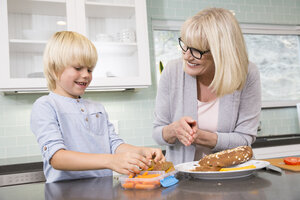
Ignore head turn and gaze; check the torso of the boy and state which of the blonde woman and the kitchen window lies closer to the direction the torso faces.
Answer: the blonde woman

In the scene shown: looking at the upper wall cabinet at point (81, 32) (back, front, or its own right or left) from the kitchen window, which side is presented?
left

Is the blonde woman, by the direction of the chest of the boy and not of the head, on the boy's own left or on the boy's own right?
on the boy's own left

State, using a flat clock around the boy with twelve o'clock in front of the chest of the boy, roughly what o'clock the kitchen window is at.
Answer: The kitchen window is roughly at 9 o'clock from the boy.

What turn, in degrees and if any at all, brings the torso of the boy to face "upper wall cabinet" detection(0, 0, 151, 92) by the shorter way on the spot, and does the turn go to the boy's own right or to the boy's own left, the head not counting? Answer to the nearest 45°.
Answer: approximately 135° to the boy's own left

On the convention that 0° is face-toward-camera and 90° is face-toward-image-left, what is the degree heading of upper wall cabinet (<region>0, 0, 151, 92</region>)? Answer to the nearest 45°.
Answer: approximately 0°

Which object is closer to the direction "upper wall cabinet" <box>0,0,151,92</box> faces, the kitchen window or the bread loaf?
the bread loaf

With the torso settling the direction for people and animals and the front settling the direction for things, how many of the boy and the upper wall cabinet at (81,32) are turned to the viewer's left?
0

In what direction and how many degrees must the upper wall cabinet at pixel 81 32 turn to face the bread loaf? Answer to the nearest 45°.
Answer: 0° — it already faces it
